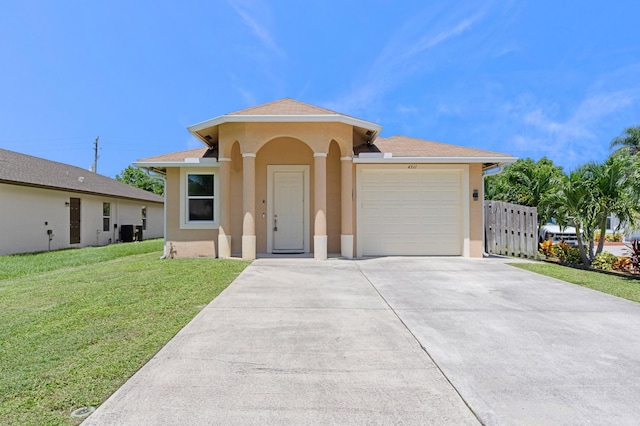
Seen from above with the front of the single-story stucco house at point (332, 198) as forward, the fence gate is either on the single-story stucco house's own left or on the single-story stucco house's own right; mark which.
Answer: on the single-story stucco house's own left

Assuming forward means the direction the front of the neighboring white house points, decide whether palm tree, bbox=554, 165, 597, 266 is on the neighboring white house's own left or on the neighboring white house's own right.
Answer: on the neighboring white house's own left

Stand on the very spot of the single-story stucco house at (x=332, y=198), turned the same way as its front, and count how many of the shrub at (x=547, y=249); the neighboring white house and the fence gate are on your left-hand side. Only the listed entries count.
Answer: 2

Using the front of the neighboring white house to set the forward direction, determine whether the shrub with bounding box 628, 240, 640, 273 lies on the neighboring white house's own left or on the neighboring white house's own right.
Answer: on the neighboring white house's own left

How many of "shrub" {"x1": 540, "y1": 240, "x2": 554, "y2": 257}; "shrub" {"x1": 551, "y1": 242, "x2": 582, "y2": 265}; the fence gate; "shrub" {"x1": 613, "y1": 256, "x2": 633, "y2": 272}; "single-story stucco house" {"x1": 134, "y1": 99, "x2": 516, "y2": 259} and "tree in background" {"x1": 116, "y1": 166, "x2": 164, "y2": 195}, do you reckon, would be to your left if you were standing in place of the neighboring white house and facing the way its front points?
5

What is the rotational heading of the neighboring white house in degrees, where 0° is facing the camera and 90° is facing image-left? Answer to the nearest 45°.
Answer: approximately 45°

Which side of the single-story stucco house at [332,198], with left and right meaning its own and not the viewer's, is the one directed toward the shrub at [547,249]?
left

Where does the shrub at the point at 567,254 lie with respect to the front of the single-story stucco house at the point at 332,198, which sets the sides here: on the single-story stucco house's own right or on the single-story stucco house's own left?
on the single-story stucco house's own left

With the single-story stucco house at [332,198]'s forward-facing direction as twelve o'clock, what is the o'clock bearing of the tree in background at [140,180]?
The tree in background is roughly at 5 o'clock from the single-story stucco house.
